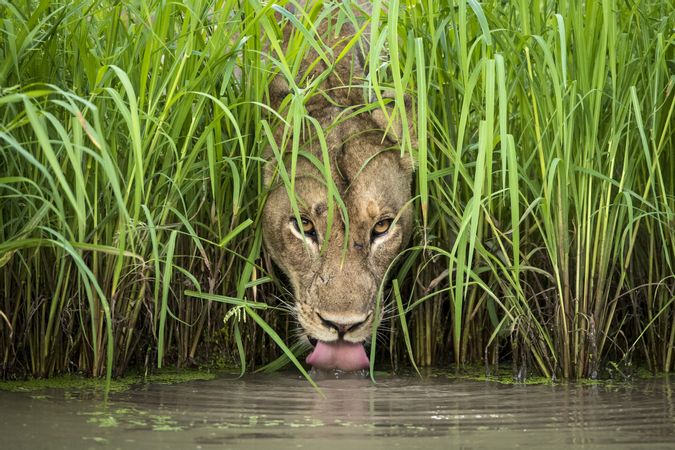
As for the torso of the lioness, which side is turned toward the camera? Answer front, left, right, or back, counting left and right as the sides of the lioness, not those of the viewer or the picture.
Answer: front
